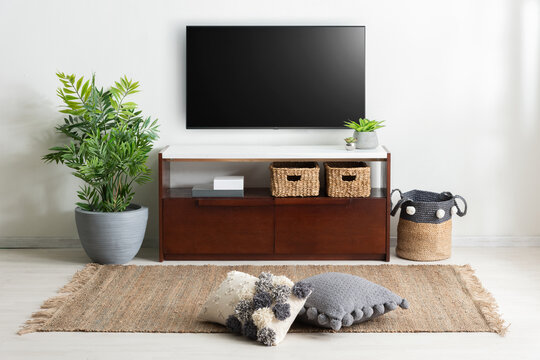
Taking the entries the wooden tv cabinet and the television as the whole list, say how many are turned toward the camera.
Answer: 2

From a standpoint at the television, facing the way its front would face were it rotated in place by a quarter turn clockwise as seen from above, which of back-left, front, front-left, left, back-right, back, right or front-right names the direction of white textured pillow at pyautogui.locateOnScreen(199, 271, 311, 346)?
left

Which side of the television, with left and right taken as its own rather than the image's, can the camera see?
front

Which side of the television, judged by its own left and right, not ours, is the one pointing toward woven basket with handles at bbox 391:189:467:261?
left

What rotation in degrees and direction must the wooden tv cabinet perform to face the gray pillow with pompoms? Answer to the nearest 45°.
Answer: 0° — it already faces it

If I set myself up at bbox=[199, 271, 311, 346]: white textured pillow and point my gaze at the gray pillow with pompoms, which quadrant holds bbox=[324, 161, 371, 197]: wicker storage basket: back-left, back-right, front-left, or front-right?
front-left

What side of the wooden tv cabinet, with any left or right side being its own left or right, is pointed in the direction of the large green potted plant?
right

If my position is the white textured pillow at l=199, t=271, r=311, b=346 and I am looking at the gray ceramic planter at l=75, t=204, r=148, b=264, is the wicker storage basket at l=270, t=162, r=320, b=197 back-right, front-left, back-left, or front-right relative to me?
front-right

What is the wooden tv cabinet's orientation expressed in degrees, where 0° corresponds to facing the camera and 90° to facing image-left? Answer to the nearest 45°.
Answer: approximately 0°

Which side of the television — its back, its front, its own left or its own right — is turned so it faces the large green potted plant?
right

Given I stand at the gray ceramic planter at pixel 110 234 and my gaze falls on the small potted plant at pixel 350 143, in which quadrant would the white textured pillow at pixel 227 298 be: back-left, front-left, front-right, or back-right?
front-right

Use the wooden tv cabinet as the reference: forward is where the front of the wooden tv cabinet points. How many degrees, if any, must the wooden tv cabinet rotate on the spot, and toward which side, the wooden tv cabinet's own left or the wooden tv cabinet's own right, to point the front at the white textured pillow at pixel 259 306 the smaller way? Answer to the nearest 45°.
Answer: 0° — it already faces it
